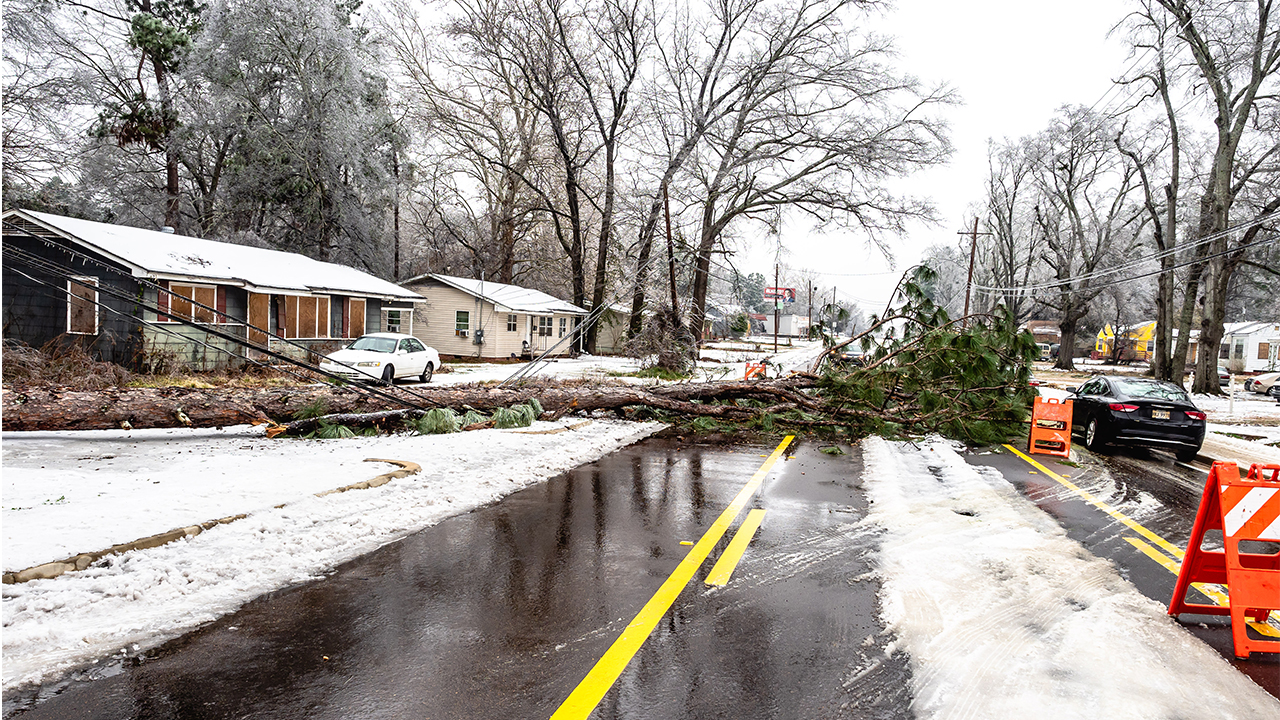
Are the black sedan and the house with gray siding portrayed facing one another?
no

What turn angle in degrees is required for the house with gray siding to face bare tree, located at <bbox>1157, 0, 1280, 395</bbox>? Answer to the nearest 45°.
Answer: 0° — it already faces it

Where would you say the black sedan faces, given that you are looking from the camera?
facing away from the viewer and to the left of the viewer

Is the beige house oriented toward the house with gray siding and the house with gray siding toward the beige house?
no

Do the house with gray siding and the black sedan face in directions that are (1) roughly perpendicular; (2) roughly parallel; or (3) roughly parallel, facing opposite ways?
roughly perpendicular

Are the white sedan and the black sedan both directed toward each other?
no

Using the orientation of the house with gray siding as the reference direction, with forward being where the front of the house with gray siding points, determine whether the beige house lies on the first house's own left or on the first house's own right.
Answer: on the first house's own left

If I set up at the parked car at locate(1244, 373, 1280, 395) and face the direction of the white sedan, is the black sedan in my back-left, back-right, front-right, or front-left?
front-left

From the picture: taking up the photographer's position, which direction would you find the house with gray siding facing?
facing the viewer and to the right of the viewer

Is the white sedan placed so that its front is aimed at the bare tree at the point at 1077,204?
no

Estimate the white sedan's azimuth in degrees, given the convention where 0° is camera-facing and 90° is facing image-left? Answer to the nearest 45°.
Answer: approximately 45°

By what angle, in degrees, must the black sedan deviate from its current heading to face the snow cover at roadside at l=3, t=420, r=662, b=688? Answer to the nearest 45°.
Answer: approximately 90° to its left

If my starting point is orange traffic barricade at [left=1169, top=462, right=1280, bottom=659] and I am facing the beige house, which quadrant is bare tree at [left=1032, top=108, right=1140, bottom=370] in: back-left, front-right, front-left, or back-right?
front-right

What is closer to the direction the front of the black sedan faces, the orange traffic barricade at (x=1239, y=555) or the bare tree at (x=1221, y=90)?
the bare tree

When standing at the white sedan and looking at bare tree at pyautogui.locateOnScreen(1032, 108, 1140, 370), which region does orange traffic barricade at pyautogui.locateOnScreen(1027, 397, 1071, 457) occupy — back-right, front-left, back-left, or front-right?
front-right

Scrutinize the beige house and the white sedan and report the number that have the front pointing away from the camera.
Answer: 0

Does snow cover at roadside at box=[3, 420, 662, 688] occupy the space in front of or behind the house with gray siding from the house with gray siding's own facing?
in front

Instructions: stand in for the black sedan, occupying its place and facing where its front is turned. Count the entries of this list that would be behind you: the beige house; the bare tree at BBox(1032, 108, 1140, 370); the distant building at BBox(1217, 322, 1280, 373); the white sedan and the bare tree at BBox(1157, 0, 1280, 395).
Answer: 0

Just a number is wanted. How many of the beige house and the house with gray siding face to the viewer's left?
0

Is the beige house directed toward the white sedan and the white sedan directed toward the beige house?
no

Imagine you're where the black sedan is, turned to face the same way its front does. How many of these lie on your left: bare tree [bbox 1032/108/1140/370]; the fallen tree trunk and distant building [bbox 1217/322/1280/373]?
1
